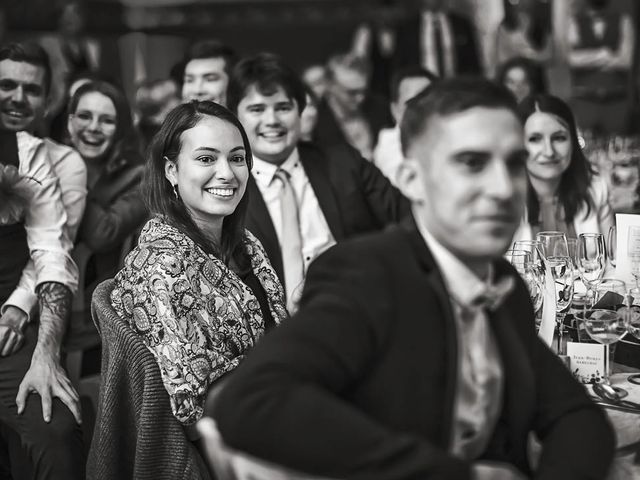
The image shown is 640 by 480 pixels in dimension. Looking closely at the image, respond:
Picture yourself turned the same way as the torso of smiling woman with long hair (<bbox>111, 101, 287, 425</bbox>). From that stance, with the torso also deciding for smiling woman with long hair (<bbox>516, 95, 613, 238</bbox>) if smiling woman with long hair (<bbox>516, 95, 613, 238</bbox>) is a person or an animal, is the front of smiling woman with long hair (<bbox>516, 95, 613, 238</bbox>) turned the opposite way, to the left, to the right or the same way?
to the right

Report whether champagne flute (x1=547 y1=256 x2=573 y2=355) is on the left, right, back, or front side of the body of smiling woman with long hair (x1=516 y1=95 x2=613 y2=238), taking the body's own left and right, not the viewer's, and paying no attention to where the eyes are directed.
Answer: front

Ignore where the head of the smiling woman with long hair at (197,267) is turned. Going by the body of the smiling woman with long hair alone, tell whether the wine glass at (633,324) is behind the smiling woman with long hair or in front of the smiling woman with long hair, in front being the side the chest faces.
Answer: in front

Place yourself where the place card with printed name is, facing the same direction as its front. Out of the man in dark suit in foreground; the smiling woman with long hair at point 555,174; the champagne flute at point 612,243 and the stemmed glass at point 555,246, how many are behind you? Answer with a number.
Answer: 3

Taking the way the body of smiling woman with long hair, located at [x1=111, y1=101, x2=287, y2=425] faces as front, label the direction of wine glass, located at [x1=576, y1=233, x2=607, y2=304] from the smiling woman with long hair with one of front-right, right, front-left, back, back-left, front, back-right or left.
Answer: front-left

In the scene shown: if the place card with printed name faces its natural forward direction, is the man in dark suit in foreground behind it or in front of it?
in front

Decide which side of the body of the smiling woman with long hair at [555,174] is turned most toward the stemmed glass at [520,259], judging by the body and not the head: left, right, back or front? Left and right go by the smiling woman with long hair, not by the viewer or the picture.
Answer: front

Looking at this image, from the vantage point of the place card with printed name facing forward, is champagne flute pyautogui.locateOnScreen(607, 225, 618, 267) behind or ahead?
behind

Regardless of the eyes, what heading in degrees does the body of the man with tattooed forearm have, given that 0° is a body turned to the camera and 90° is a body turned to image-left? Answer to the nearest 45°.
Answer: approximately 0°

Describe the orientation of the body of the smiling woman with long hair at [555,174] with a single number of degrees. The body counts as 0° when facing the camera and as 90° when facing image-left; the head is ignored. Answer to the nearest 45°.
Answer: approximately 0°
